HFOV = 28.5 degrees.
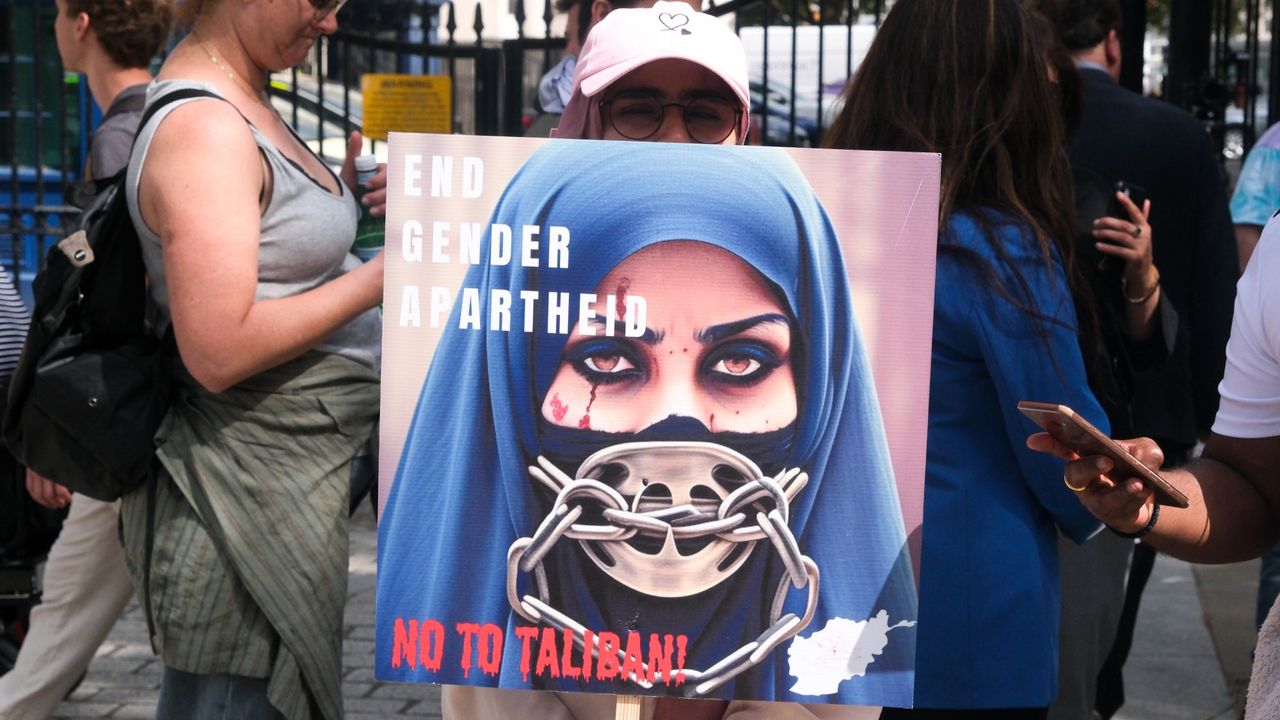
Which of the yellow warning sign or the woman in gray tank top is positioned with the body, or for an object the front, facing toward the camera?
the yellow warning sign

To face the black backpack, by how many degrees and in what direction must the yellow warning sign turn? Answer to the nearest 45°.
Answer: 0° — it already faces it

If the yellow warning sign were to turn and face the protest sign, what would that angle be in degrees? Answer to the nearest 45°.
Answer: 0° — it already faces it

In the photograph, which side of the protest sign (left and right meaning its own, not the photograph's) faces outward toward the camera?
front

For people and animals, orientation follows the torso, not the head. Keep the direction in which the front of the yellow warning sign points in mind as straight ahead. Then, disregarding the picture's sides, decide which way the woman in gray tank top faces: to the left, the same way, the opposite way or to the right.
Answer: to the left

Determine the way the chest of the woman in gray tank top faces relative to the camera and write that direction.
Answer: to the viewer's right

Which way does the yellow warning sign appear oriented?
toward the camera

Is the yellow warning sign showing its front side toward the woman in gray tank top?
yes

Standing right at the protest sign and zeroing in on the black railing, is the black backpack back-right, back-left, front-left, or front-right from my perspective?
front-left

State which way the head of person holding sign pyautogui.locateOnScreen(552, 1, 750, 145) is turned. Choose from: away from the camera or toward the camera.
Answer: toward the camera

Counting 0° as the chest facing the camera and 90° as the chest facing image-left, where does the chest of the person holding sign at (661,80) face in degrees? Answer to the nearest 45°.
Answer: approximately 0°

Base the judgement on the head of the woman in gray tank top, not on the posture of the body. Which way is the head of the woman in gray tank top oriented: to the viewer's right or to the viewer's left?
to the viewer's right

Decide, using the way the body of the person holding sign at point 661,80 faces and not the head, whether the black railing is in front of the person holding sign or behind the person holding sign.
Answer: behind

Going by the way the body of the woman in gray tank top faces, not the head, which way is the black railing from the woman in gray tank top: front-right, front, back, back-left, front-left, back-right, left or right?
left
